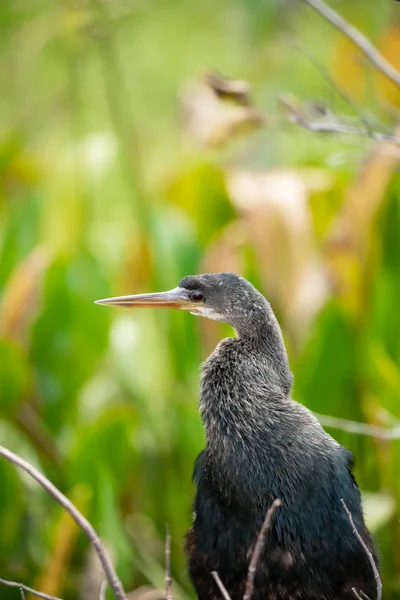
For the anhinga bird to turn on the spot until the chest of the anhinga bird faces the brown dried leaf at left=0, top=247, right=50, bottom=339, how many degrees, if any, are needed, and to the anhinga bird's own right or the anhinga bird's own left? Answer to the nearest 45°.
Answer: approximately 90° to the anhinga bird's own right

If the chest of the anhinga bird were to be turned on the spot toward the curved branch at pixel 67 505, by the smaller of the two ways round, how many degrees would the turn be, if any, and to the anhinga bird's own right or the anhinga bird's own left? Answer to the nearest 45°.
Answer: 0° — it already faces it

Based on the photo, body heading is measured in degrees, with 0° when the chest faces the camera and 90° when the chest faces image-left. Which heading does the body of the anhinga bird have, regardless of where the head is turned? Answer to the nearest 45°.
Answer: approximately 45°

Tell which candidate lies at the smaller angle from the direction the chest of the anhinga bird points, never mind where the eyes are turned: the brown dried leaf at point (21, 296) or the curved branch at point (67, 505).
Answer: the curved branch

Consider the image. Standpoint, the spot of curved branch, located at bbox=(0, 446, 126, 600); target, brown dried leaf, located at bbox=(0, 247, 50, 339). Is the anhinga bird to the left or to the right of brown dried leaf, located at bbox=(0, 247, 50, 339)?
right
